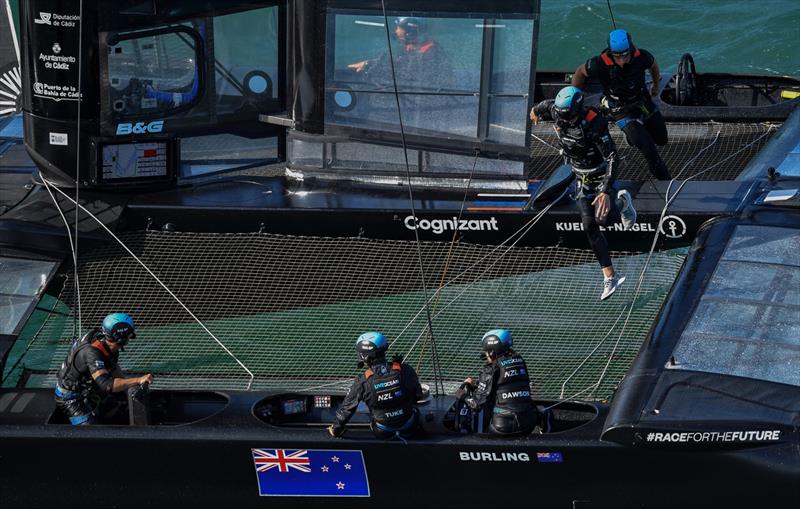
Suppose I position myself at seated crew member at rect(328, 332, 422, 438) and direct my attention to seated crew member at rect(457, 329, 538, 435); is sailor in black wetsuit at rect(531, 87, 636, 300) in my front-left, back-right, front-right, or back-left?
front-left

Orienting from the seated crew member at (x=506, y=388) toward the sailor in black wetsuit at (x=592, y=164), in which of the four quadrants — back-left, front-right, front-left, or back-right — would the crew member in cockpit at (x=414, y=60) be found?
front-left

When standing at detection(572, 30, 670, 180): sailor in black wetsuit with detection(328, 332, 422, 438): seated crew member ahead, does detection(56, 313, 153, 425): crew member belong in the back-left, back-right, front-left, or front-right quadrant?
front-right

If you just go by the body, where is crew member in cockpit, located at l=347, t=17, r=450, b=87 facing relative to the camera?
to the viewer's left

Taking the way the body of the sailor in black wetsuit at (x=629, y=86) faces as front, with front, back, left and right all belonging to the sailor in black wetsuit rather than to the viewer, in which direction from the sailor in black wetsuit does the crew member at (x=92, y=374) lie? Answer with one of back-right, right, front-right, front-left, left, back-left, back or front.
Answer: front-right

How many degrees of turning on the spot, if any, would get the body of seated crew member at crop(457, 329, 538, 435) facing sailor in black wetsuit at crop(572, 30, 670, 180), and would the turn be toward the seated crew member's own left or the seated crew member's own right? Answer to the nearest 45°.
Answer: approximately 45° to the seated crew member's own right

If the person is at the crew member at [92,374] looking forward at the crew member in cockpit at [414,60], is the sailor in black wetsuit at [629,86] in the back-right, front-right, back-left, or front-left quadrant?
front-right

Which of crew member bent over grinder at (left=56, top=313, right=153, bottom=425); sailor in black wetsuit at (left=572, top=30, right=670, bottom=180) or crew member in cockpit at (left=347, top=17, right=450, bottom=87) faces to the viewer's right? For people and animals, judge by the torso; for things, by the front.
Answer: the crew member bent over grinder

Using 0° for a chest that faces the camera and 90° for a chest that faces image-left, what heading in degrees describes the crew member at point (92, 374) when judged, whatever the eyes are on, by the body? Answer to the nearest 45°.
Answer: approximately 270°

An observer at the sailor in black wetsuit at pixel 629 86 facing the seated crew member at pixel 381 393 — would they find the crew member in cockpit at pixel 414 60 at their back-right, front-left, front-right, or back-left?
front-right

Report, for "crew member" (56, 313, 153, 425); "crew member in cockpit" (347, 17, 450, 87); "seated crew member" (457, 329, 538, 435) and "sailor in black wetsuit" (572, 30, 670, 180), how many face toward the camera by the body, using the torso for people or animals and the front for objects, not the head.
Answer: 1

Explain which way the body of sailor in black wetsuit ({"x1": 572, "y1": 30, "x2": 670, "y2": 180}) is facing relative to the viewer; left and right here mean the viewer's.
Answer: facing the viewer

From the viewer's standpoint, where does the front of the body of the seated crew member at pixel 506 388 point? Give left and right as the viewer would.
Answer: facing away from the viewer and to the left of the viewer

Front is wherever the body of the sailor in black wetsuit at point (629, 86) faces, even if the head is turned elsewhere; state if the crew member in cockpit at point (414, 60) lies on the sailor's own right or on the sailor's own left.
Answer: on the sailor's own right
